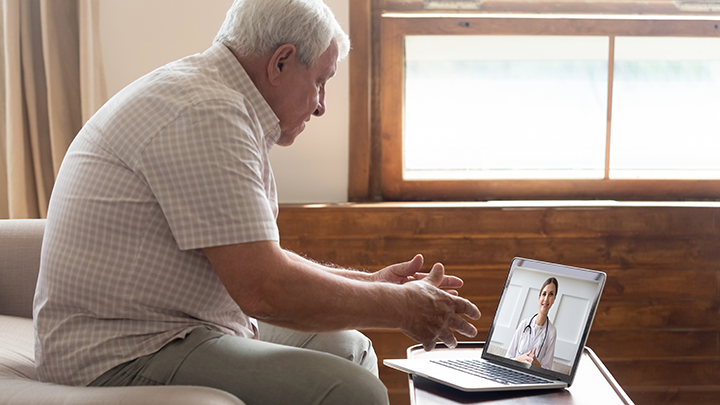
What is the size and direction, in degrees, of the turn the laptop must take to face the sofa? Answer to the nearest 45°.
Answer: approximately 45° to its right

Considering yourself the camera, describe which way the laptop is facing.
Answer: facing the viewer and to the left of the viewer

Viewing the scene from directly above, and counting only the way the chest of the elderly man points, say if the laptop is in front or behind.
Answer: in front

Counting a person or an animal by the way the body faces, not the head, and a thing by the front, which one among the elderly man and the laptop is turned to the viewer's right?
the elderly man

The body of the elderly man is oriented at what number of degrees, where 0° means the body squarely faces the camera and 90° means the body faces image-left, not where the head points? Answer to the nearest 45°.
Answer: approximately 270°

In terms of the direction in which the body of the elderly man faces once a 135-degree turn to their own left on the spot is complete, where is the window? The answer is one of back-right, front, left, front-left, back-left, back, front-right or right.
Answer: right

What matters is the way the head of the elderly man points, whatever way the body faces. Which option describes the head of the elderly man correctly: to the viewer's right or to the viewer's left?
to the viewer's right

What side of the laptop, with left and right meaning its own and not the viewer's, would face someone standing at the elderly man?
front

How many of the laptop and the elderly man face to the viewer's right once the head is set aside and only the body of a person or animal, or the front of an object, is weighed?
1

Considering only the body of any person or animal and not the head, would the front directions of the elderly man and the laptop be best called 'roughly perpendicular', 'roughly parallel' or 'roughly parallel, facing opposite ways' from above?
roughly parallel, facing opposite ways

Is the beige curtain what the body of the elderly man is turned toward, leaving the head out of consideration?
no

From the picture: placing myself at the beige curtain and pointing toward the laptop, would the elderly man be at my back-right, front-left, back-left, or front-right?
front-right

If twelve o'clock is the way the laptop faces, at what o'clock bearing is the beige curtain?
The beige curtain is roughly at 2 o'clock from the laptop.

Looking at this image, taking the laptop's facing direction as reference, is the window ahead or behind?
behind
